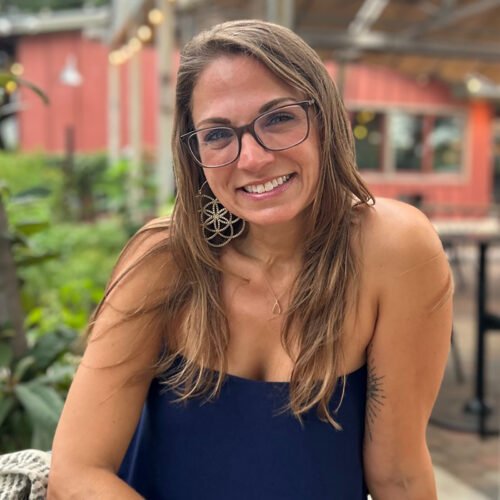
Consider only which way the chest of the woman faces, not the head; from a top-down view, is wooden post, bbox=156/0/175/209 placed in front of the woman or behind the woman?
behind

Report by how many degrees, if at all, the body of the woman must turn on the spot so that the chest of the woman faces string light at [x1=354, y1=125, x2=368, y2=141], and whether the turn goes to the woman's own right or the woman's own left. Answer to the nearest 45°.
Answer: approximately 180°

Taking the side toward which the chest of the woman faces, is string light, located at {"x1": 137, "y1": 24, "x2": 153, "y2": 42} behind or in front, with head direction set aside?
behind

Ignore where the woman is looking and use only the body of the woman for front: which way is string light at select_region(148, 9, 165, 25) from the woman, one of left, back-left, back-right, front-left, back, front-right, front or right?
back

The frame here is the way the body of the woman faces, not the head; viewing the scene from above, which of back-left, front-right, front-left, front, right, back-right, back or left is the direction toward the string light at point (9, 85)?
back-right

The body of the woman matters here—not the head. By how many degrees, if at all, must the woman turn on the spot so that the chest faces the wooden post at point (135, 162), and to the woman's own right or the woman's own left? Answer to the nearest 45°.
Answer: approximately 180°

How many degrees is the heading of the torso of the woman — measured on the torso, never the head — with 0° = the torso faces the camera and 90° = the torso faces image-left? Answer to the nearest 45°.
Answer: approximately 0°

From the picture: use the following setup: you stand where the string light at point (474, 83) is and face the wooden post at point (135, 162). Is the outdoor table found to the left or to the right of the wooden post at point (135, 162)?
left

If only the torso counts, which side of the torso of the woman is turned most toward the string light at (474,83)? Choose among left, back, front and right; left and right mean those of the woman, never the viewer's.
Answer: back

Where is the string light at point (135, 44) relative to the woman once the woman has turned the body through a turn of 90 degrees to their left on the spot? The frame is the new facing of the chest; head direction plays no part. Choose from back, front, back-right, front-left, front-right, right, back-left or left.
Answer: left
